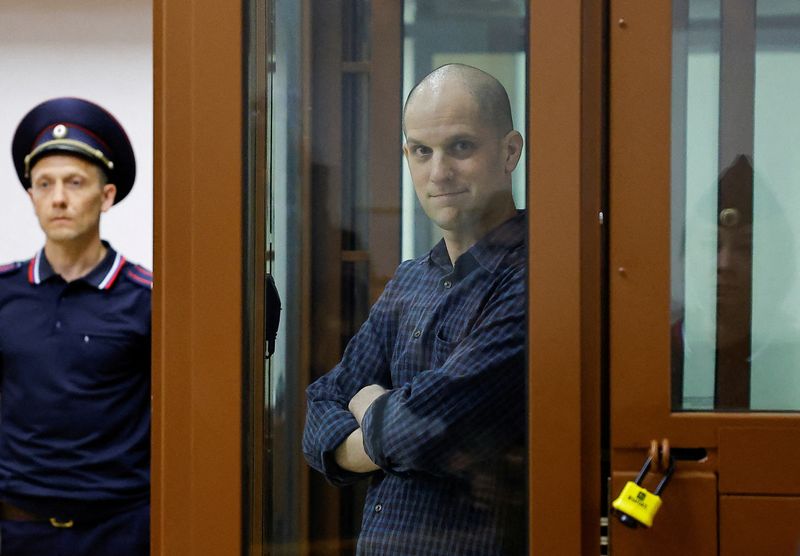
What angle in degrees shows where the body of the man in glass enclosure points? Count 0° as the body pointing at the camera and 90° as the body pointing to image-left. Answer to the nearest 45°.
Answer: approximately 45°

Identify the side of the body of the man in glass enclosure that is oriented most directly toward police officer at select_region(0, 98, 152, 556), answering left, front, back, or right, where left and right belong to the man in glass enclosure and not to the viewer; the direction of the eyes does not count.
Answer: right
